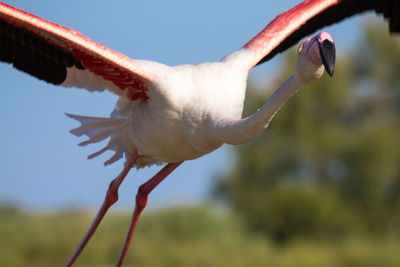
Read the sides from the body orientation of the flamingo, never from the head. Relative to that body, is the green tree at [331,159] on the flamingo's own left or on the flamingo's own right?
on the flamingo's own left

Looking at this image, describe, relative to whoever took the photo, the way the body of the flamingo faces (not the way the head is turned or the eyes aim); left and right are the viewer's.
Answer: facing the viewer and to the right of the viewer
